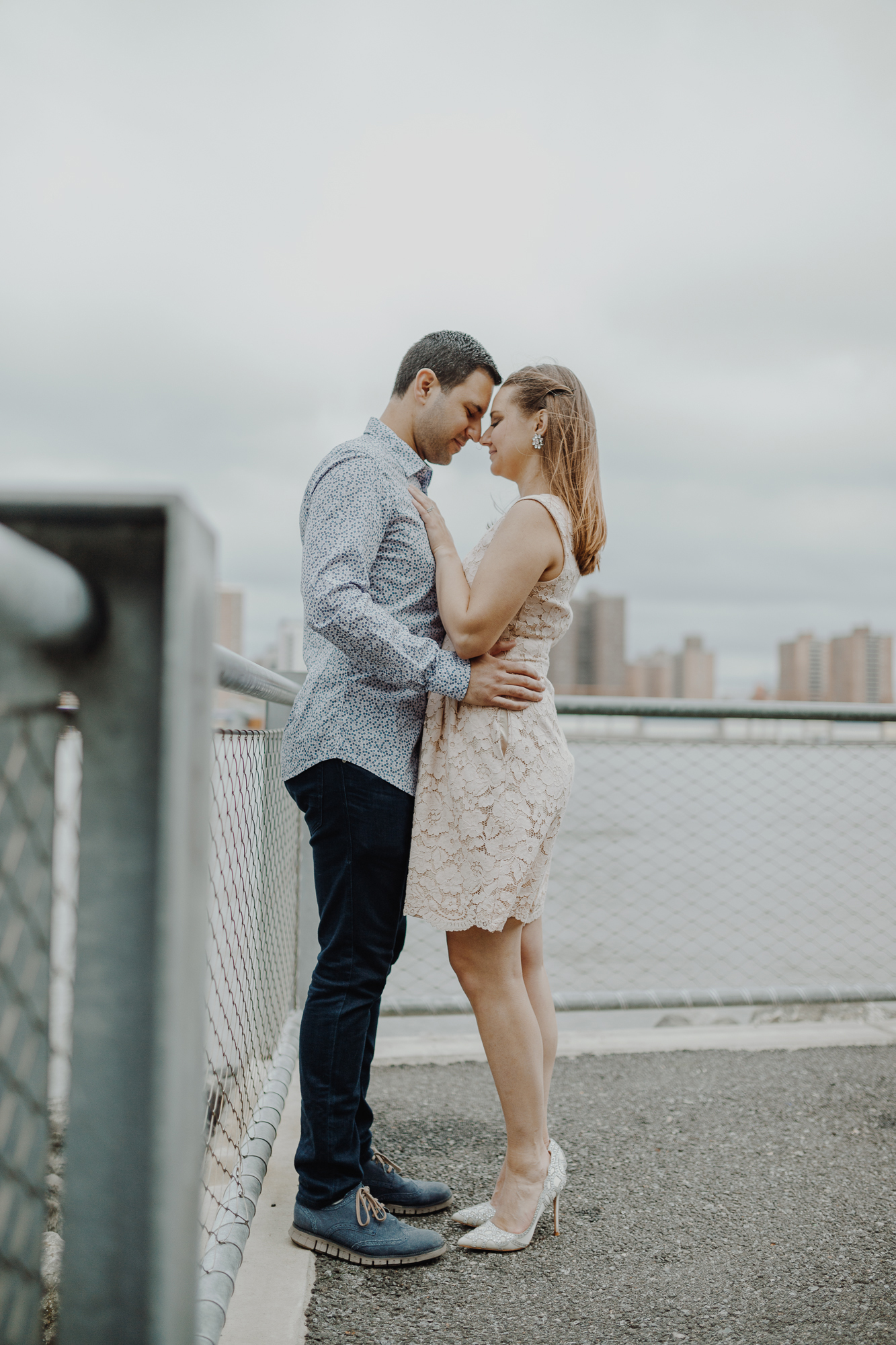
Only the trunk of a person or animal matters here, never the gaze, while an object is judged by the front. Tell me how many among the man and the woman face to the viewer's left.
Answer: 1

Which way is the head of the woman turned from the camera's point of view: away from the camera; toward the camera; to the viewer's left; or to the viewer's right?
to the viewer's left

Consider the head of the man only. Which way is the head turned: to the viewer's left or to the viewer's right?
to the viewer's right

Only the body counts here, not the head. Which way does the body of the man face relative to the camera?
to the viewer's right

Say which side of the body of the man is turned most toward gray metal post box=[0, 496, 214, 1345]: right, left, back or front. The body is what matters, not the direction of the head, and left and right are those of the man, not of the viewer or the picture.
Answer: right

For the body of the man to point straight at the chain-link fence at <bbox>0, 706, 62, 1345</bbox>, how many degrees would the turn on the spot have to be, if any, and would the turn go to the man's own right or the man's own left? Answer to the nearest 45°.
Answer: approximately 90° to the man's own right

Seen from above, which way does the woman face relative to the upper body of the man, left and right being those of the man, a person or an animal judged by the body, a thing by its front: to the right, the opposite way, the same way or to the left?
the opposite way

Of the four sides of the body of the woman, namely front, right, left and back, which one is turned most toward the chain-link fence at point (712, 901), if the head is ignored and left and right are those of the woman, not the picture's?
right

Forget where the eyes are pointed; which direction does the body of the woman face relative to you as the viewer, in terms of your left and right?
facing to the left of the viewer
